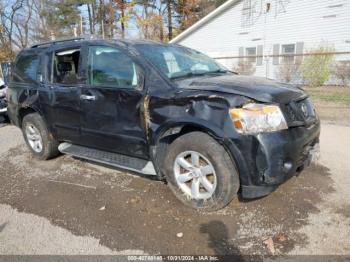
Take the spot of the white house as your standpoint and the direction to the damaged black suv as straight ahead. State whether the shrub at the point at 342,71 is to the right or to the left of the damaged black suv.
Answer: left

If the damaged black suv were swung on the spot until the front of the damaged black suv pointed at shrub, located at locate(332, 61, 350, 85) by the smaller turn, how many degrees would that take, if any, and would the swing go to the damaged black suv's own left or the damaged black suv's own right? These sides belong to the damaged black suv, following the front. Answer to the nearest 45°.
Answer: approximately 90° to the damaged black suv's own left

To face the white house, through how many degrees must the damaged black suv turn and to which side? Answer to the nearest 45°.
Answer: approximately 90° to its left

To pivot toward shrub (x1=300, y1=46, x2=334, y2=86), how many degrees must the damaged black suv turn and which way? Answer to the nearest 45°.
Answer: approximately 90° to its left

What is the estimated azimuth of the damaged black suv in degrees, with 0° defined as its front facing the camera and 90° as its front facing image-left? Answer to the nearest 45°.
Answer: approximately 315°
